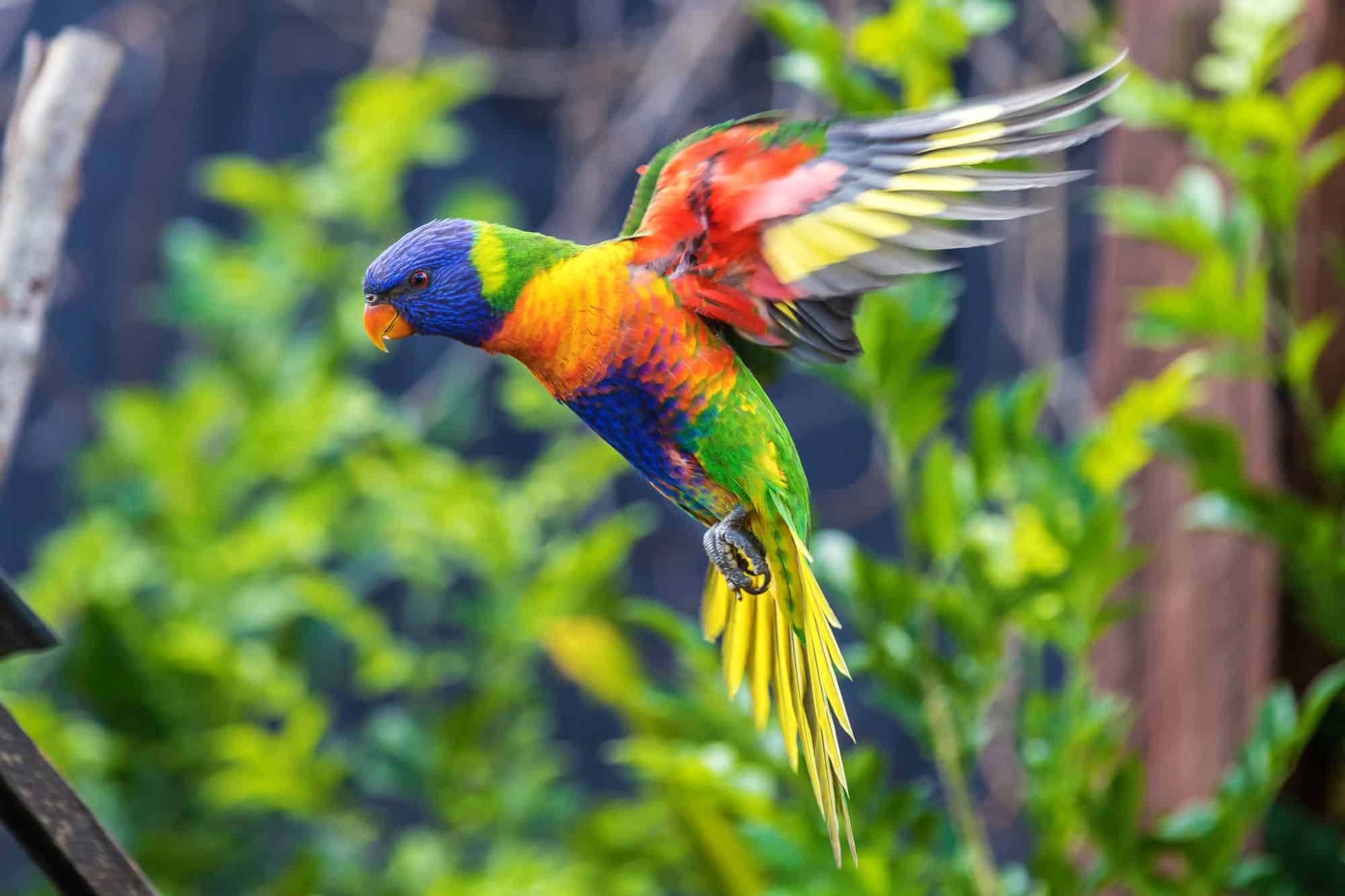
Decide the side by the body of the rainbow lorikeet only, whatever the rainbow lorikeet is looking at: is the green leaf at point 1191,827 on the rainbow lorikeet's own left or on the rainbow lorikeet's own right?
on the rainbow lorikeet's own right

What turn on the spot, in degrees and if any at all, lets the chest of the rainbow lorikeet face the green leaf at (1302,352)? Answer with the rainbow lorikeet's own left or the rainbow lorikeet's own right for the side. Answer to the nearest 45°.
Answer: approximately 135° to the rainbow lorikeet's own right

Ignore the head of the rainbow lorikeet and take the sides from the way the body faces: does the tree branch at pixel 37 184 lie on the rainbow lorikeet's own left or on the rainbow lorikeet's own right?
on the rainbow lorikeet's own right

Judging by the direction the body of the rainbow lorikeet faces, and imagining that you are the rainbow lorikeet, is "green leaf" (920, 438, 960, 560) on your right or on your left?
on your right

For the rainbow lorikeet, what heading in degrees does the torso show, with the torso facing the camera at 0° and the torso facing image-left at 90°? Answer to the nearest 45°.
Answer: approximately 90°
